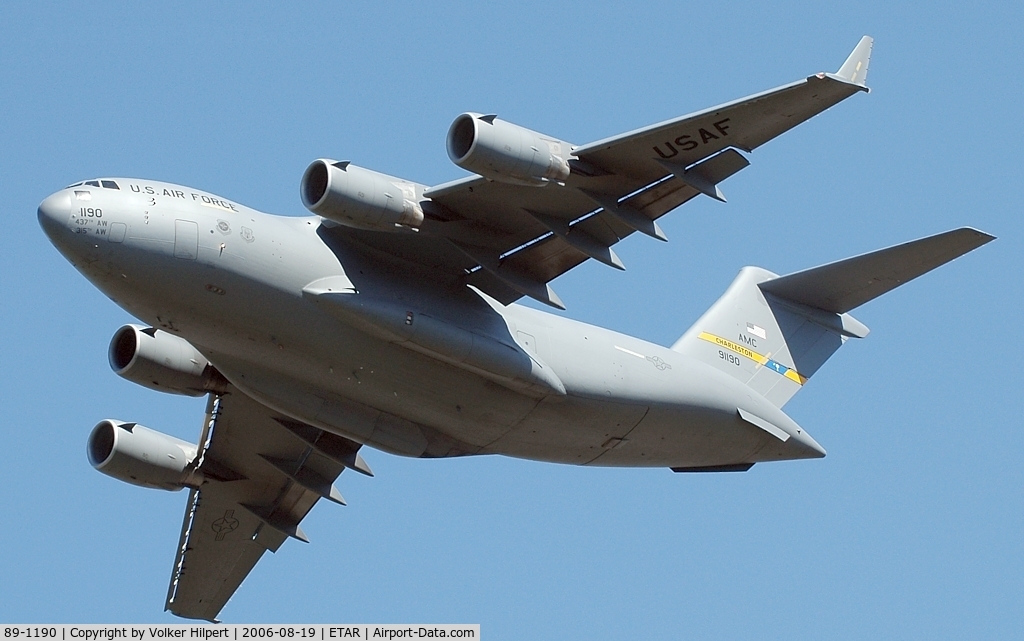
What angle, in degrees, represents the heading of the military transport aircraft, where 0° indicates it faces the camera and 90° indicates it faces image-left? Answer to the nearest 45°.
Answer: approximately 45°
